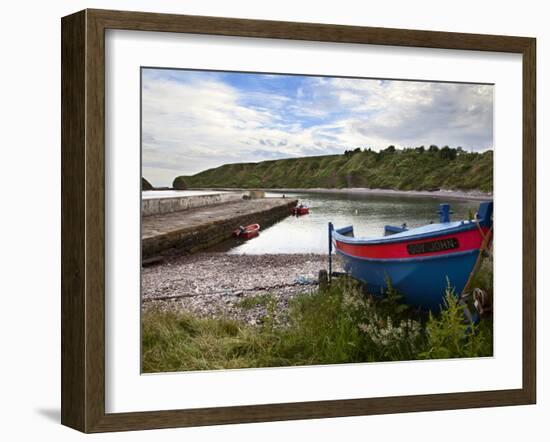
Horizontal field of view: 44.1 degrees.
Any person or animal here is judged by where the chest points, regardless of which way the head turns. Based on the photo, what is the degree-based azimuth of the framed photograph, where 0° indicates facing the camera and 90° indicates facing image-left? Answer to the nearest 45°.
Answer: approximately 315°
